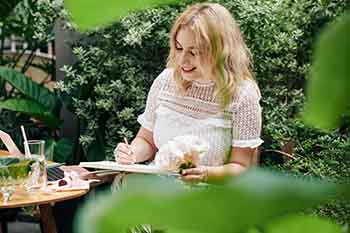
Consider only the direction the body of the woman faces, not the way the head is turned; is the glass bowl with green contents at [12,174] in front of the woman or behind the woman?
in front

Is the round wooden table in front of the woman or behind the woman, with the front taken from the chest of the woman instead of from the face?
in front

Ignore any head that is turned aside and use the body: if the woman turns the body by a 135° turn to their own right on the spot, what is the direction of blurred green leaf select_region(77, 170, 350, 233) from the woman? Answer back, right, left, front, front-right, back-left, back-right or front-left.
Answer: back

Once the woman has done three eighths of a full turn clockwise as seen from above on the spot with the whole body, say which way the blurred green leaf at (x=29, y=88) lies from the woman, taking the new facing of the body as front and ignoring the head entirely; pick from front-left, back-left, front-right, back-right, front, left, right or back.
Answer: front-left

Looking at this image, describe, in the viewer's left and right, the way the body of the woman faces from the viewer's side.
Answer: facing the viewer and to the left of the viewer

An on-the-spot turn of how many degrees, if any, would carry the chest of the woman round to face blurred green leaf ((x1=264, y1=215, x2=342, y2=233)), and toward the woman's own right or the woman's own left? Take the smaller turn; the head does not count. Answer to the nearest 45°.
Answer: approximately 45° to the woman's own left

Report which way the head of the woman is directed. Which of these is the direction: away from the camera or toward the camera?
toward the camera

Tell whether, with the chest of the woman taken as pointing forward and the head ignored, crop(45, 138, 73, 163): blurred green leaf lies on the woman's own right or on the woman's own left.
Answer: on the woman's own right

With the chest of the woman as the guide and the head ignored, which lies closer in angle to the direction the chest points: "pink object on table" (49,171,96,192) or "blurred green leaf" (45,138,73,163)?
the pink object on table

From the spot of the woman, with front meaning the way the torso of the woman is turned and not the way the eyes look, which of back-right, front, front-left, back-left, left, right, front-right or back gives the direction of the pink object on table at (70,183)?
front-right

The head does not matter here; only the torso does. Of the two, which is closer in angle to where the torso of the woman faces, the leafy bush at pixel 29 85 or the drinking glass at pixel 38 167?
the drinking glass

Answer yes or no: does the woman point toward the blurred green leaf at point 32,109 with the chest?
no
